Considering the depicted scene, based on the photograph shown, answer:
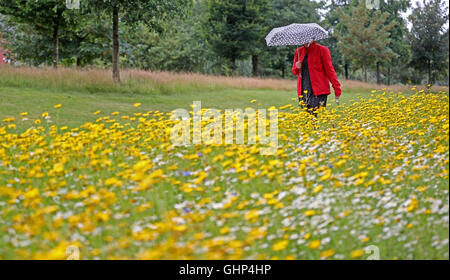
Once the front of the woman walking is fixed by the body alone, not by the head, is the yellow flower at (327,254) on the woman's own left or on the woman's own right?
on the woman's own left

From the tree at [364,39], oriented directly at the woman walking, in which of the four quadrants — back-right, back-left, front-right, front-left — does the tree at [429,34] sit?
back-left

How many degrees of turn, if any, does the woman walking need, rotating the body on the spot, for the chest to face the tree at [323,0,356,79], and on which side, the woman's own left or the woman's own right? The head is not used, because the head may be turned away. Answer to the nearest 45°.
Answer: approximately 135° to the woman's own right

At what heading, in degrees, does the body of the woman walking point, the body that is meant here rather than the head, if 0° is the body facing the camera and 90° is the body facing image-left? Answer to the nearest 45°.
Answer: approximately 45°

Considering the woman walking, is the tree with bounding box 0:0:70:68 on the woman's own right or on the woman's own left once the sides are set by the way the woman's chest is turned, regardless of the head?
on the woman's own right

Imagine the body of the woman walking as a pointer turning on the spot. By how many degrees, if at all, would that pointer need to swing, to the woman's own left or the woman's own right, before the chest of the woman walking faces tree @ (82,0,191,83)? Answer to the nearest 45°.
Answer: approximately 90° to the woman's own right

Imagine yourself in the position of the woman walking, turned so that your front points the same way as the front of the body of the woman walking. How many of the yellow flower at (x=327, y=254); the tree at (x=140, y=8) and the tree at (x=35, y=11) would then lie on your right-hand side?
2

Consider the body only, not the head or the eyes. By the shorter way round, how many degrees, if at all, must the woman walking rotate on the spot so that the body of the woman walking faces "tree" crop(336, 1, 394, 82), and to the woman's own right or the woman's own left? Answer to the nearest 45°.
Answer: approximately 135° to the woman's own right

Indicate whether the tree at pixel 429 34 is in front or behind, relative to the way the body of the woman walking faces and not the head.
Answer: behind

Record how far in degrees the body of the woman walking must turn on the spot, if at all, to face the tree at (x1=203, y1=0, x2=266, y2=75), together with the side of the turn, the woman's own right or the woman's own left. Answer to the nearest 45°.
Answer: approximately 135° to the woman's own right
